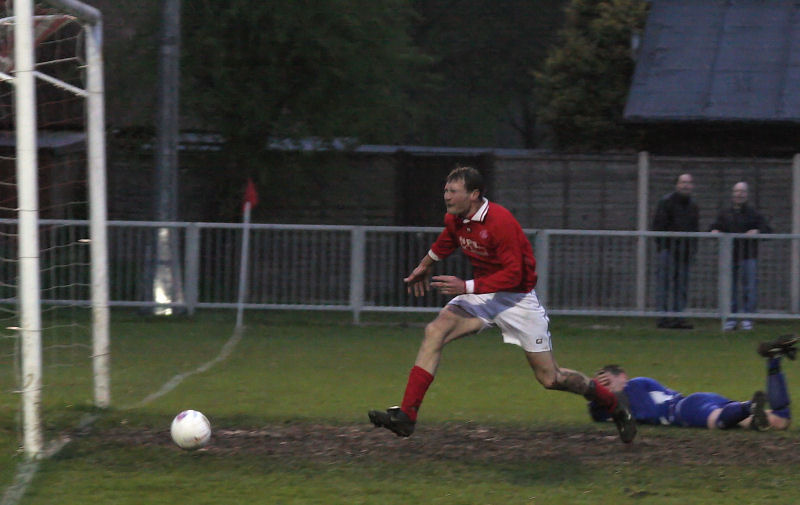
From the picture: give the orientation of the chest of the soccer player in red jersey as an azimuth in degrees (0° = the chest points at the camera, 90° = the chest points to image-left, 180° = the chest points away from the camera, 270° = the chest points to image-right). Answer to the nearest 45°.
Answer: approximately 45°

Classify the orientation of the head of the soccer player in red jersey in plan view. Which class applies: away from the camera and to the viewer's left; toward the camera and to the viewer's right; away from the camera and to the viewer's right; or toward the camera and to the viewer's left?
toward the camera and to the viewer's left

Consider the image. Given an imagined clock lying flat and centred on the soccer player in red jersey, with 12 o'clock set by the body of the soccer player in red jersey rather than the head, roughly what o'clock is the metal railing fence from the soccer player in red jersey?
The metal railing fence is roughly at 4 o'clock from the soccer player in red jersey.

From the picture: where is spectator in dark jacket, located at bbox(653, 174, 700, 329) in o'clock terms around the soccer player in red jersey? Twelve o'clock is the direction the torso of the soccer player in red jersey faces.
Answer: The spectator in dark jacket is roughly at 5 o'clock from the soccer player in red jersey.

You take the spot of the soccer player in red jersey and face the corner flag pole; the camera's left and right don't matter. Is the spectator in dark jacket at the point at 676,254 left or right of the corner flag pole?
right

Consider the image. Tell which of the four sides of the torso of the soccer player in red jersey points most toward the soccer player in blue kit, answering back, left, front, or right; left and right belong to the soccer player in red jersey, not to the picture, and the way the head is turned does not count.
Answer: back

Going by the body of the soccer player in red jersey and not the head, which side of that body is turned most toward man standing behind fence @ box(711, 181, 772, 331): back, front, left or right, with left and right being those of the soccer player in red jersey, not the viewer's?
back

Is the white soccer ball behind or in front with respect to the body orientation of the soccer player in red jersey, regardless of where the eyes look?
in front

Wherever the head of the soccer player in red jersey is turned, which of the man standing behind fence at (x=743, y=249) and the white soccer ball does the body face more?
the white soccer ball

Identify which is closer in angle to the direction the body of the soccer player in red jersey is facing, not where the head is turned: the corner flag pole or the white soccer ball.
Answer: the white soccer ball

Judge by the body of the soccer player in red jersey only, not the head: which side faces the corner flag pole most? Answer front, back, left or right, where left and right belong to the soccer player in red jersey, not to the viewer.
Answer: right
